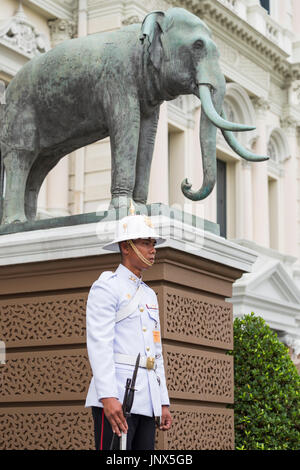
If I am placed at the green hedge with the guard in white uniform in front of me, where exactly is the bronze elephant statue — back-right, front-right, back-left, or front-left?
front-right

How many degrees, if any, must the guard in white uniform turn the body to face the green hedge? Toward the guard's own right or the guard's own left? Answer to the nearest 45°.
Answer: approximately 135° to the guard's own left

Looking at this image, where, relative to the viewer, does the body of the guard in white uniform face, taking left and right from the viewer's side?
facing the viewer and to the right of the viewer

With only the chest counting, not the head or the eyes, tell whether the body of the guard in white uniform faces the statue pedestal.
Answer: no

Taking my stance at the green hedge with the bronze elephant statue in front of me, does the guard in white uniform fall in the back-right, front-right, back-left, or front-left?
front-left
